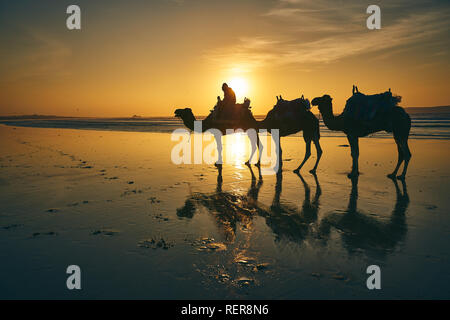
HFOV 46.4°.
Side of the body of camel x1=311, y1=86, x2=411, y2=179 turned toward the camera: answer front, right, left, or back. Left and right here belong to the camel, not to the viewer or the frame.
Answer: left

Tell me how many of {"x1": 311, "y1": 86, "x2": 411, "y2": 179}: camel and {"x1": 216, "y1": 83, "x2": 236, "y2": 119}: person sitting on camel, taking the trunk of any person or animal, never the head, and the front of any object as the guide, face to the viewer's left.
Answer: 2

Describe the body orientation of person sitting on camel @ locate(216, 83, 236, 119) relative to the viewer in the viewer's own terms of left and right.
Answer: facing to the left of the viewer

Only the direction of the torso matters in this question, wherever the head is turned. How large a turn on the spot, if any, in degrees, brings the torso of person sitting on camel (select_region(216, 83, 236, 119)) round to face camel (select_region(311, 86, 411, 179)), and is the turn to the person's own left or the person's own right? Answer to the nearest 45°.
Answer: approximately 135° to the person's own left
